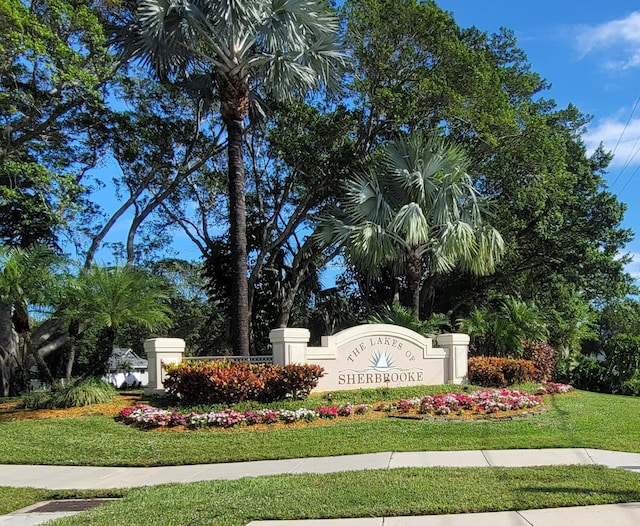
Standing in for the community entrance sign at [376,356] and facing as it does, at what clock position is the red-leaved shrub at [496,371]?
The red-leaved shrub is roughly at 8 o'clock from the community entrance sign.

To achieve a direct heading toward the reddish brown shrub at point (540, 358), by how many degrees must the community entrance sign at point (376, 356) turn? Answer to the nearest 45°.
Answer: approximately 135° to its left

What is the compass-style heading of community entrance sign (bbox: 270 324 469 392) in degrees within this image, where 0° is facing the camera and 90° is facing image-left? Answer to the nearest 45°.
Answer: approximately 0°

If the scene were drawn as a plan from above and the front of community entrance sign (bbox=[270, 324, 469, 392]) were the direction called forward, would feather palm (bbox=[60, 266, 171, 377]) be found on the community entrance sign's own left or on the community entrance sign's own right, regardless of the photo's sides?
on the community entrance sign's own right

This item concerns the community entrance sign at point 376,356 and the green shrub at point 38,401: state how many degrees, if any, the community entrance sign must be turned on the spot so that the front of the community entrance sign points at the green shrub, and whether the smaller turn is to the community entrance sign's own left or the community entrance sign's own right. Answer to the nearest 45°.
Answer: approximately 90° to the community entrance sign's own right

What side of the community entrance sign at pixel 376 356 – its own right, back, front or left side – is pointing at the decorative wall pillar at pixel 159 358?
right

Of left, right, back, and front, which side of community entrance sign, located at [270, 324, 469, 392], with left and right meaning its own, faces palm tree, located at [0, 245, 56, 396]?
right

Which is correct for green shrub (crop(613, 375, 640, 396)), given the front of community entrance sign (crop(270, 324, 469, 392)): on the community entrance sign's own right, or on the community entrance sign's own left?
on the community entrance sign's own left
